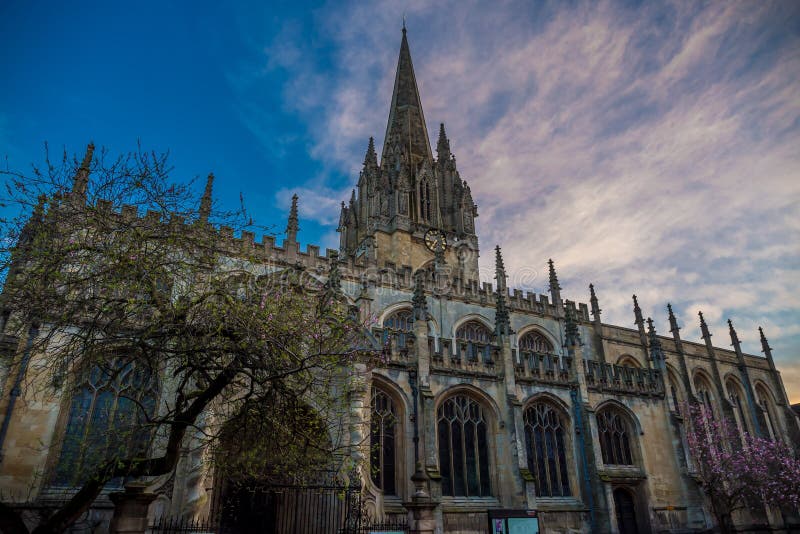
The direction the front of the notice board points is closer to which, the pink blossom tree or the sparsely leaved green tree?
the sparsely leaved green tree

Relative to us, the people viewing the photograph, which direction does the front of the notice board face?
facing the viewer

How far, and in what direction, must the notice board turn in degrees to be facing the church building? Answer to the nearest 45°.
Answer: approximately 180°

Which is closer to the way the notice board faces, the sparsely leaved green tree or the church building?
the sparsely leaved green tree

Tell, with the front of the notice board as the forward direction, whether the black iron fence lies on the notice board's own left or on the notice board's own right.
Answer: on the notice board's own right

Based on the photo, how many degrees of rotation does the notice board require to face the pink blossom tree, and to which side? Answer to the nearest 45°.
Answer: approximately 135° to its left

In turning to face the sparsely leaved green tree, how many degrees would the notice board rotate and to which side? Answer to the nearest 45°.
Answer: approximately 45° to its right
